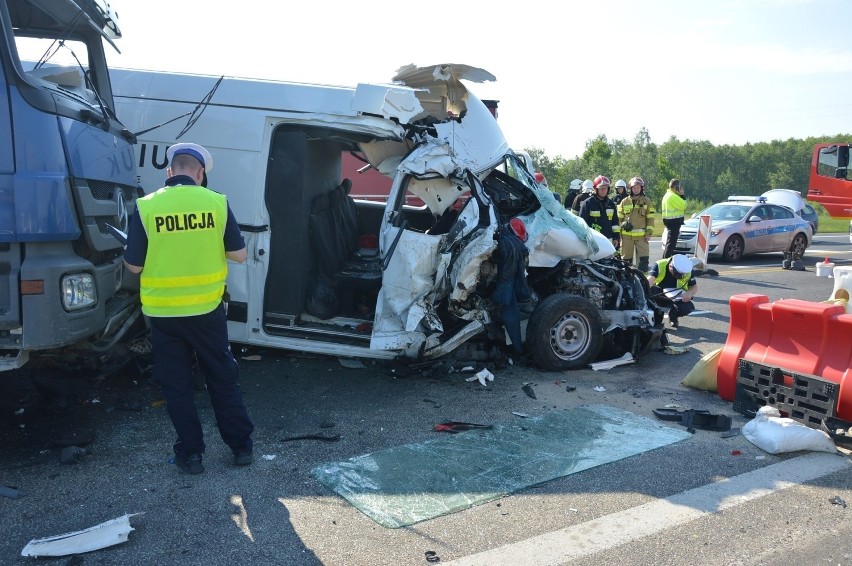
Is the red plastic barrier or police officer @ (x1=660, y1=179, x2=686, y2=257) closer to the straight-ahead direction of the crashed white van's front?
the red plastic barrier

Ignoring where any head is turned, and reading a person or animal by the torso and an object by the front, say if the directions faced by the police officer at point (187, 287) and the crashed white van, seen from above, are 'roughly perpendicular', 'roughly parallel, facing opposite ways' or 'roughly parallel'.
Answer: roughly perpendicular

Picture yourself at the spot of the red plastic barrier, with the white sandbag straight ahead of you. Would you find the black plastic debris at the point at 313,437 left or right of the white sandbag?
right

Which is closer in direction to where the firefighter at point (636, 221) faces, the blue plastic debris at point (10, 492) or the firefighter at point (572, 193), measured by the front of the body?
the blue plastic debris

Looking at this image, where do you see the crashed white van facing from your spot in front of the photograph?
facing to the right of the viewer

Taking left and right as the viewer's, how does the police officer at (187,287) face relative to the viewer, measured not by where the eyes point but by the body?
facing away from the viewer

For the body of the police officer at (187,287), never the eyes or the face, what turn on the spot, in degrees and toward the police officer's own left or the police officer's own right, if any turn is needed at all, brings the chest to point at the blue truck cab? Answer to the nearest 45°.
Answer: approximately 90° to the police officer's own left

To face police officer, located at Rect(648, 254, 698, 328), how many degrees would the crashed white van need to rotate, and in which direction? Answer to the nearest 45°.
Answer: approximately 45° to its left

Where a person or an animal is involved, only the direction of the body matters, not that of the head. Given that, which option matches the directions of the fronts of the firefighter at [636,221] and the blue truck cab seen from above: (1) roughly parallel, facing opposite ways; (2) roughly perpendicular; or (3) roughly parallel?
roughly perpendicular

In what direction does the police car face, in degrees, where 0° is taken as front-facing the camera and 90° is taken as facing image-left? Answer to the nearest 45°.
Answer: approximately 45°

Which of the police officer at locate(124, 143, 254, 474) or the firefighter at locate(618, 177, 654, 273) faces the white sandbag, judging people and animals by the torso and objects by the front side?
the firefighter
